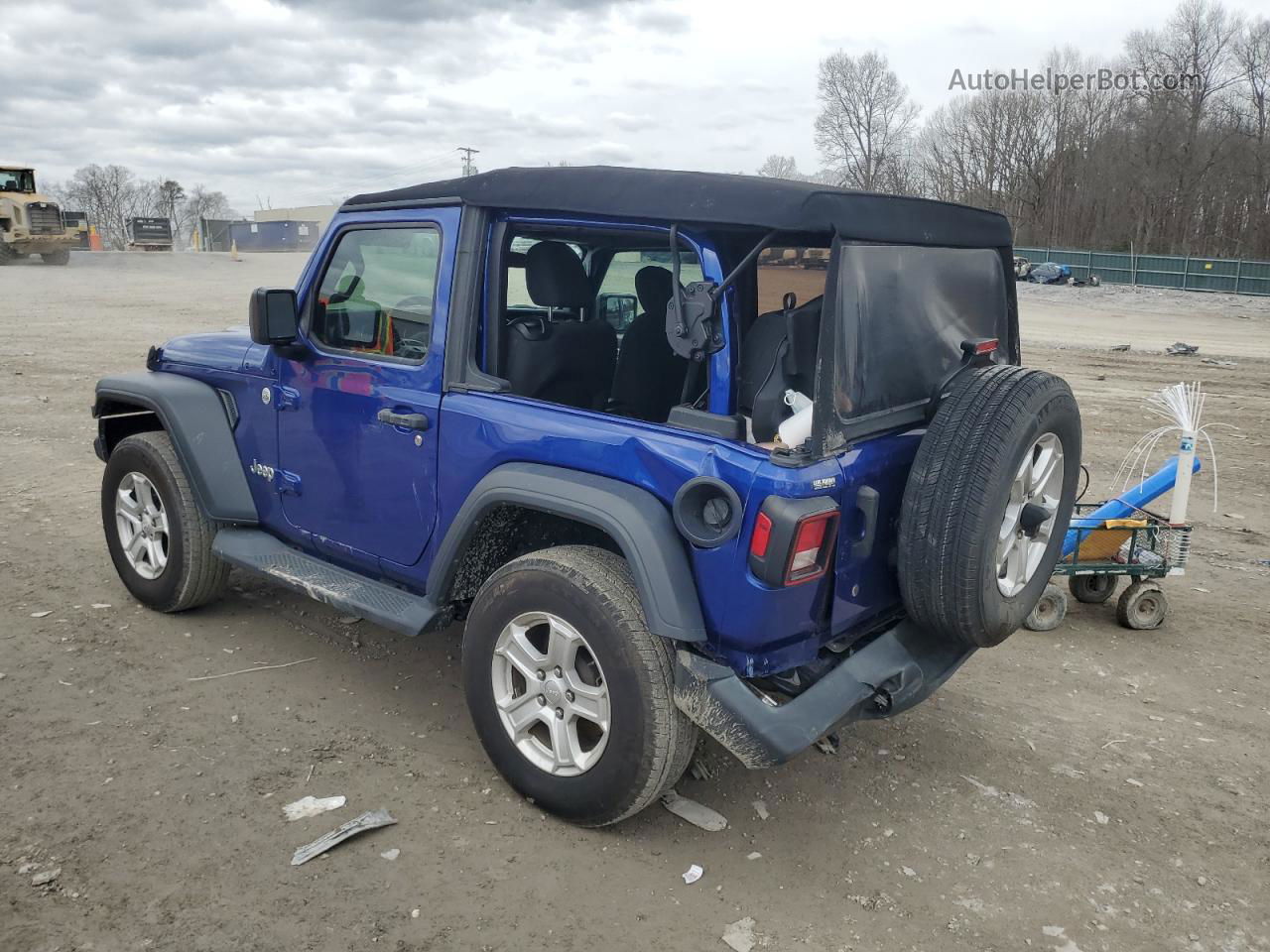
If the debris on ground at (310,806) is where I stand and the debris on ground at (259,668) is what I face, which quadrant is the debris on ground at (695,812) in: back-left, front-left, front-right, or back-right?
back-right

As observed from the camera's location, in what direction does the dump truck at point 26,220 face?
facing the viewer and to the right of the viewer

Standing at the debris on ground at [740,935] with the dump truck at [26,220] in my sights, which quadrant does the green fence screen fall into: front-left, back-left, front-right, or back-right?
front-right

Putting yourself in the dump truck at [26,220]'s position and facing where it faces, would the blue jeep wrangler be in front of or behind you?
in front

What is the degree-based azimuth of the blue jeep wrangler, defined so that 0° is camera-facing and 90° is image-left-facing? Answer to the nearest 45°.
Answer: approximately 135°

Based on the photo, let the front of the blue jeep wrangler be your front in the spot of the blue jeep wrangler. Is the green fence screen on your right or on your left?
on your right

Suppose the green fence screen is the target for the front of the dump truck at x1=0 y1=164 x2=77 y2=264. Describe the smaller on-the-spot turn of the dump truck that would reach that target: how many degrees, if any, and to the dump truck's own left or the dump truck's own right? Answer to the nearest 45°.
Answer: approximately 45° to the dump truck's own left
